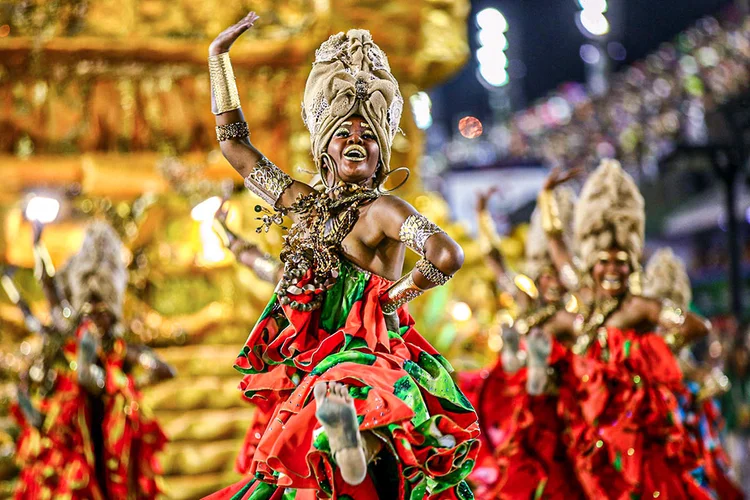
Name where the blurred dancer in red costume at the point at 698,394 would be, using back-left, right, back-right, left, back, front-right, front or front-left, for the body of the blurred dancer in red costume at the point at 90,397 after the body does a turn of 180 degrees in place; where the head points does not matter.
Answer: right

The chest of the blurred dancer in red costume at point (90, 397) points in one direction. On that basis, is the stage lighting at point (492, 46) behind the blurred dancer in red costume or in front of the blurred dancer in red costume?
behind

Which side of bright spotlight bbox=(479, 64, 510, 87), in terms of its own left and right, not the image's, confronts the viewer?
front

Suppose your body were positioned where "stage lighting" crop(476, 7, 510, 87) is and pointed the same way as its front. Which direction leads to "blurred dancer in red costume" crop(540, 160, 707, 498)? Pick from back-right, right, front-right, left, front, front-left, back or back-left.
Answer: front

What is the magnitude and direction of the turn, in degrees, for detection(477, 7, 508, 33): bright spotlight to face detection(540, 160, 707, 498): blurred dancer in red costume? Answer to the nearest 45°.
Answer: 0° — it already faces them

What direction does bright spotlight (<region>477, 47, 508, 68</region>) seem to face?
toward the camera
